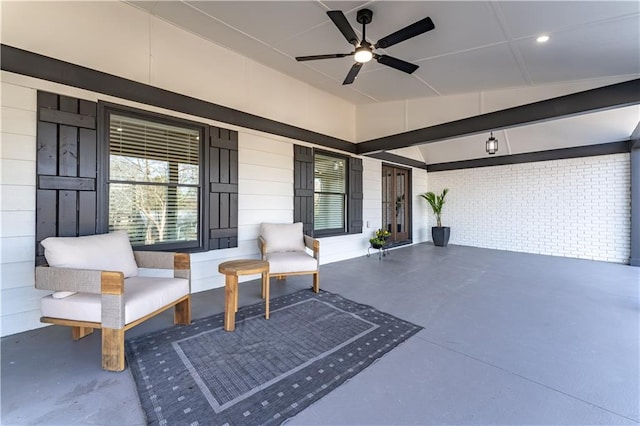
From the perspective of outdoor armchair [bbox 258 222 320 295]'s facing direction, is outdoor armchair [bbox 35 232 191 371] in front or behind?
in front

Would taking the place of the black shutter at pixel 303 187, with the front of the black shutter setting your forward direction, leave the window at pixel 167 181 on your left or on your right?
on your right

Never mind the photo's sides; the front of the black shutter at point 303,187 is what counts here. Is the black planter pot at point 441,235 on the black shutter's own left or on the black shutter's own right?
on the black shutter's own left

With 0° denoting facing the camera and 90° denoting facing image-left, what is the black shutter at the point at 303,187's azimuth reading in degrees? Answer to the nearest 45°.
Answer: approximately 315°

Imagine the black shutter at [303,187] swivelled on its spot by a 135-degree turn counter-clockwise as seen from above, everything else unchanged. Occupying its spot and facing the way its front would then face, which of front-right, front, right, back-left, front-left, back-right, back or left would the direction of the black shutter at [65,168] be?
back-left

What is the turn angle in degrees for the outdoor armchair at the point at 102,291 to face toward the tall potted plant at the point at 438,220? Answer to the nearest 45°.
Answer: approximately 45° to its left

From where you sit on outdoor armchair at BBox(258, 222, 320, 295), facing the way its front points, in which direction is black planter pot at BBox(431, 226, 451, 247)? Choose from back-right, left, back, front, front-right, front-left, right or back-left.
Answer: back-left

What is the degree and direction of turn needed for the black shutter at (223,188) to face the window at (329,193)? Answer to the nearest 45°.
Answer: approximately 90° to its left

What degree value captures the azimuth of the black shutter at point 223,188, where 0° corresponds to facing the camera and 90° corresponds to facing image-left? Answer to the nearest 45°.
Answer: approximately 315°
